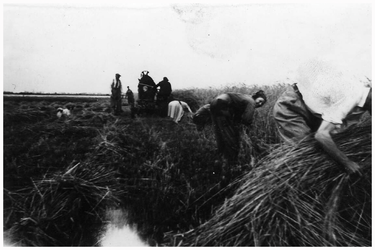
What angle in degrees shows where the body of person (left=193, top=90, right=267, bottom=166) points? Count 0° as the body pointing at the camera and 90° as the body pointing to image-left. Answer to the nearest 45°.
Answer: approximately 270°

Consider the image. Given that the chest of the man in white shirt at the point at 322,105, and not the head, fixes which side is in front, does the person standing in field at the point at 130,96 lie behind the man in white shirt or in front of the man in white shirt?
behind

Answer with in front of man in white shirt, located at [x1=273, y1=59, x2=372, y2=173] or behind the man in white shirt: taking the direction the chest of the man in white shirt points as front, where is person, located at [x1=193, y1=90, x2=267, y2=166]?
behind

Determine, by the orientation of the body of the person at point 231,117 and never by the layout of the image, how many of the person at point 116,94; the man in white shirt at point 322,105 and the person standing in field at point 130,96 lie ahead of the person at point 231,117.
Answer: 1

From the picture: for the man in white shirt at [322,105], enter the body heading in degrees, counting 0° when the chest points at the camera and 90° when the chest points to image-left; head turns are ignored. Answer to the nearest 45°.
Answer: approximately 270°

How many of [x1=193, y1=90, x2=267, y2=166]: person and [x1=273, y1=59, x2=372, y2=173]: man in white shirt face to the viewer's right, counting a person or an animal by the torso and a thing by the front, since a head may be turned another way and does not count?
2
